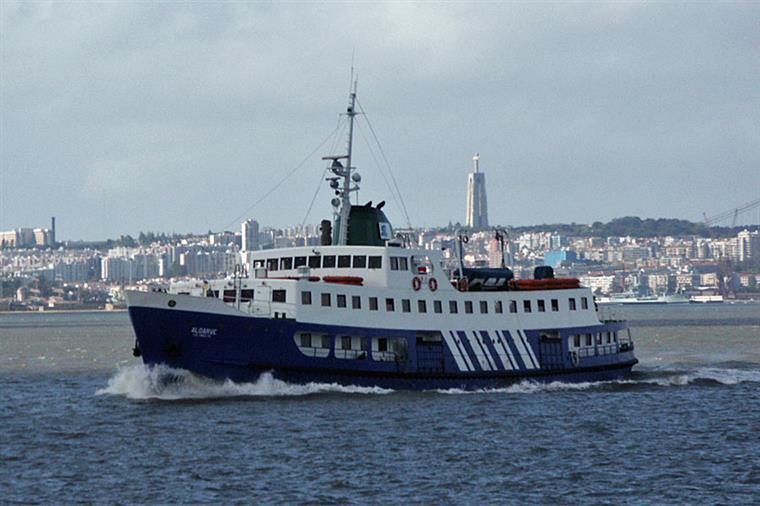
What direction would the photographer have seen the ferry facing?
facing the viewer and to the left of the viewer
